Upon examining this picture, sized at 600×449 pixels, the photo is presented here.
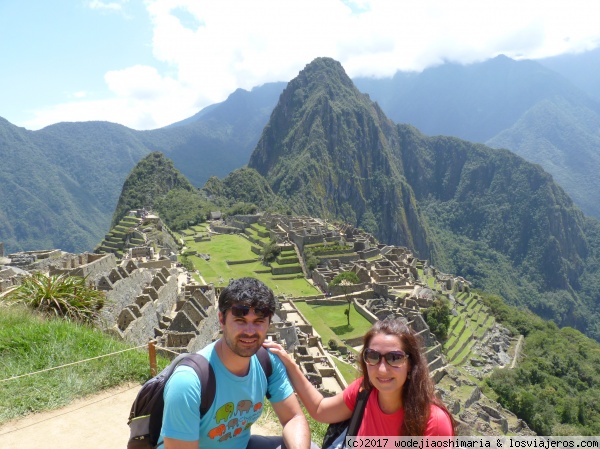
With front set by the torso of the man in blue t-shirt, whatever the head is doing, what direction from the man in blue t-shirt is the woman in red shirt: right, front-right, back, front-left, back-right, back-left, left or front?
front-left

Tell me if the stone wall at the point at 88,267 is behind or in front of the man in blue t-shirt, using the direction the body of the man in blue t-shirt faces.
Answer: behind

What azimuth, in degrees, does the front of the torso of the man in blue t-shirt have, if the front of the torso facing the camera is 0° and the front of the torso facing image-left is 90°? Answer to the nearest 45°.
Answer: approximately 315°

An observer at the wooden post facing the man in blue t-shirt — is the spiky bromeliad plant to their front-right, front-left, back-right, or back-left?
back-right

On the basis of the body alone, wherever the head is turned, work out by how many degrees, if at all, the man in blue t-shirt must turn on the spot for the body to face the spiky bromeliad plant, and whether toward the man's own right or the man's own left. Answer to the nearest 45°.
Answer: approximately 180°

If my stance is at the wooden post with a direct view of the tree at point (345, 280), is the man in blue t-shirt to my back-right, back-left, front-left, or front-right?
back-right

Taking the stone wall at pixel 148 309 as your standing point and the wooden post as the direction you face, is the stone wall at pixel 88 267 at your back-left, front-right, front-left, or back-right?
back-right

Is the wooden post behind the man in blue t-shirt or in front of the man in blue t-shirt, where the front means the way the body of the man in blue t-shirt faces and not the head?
behind
